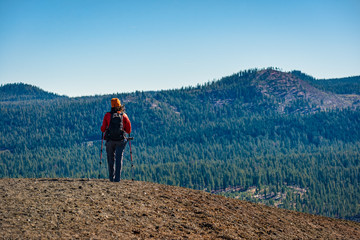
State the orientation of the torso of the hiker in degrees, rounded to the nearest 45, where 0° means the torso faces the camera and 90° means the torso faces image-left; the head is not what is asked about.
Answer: approximately 180°
